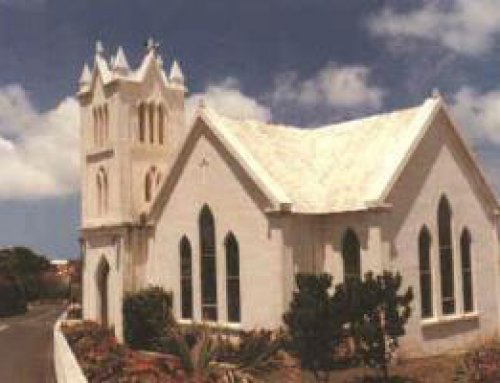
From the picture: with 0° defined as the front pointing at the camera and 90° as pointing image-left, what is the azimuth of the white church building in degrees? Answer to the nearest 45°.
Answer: approximately 45°

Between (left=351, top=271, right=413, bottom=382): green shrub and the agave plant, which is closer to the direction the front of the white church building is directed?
the agave plant

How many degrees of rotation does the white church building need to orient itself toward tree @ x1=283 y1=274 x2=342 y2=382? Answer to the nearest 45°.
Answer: approximately 45° to its left

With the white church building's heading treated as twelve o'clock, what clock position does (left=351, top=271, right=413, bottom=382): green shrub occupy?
The green shrub is roughly at 10 o'clock from the white church building.

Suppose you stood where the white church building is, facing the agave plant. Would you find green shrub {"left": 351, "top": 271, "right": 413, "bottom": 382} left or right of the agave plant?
left

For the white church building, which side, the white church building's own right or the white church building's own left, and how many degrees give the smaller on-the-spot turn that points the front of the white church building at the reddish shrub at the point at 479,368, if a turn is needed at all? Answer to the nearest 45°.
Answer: approximately 90° to the white church building's own left
